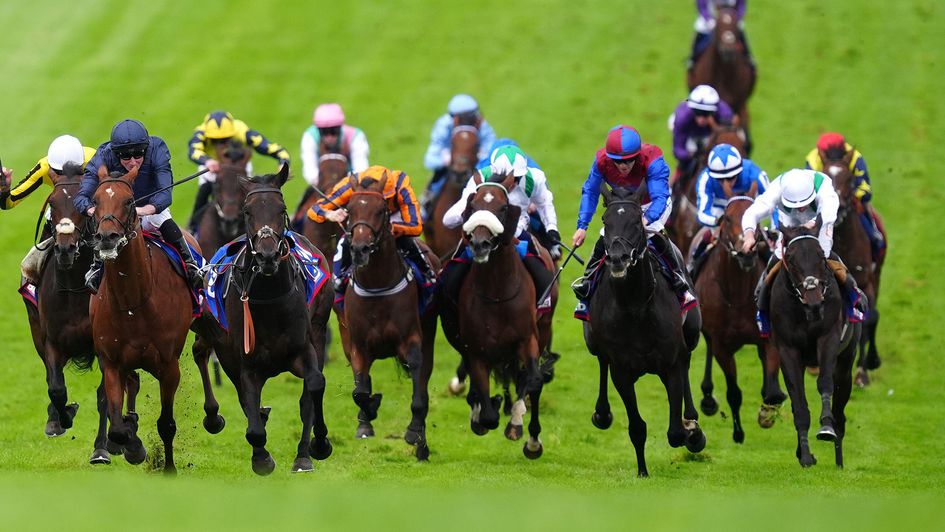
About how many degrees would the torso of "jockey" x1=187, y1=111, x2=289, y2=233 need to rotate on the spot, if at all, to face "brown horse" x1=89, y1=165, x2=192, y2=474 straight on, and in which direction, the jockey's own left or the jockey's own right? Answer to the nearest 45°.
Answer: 0° — they already face it

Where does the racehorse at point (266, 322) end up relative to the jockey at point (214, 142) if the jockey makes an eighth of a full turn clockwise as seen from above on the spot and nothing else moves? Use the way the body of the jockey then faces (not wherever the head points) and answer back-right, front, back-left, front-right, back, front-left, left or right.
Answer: front-left

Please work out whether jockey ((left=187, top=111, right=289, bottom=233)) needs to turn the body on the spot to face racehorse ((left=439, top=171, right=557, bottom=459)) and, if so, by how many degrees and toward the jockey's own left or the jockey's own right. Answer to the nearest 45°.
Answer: approximately 45° to the jockey's own left

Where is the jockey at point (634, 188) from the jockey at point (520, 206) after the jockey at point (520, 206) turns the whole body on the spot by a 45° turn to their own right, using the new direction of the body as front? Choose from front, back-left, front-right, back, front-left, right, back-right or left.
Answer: left

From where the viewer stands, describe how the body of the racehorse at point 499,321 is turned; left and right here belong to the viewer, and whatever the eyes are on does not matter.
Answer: facing the viewer

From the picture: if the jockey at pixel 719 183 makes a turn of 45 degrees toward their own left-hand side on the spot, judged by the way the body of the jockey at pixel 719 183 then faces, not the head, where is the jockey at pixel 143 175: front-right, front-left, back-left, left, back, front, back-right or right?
right

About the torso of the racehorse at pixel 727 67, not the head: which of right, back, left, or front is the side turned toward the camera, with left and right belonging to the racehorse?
front

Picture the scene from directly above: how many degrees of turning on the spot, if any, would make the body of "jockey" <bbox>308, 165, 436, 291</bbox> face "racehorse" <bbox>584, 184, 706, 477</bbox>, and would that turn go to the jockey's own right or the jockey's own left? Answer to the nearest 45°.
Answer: approximately 90° to the jockey's own left

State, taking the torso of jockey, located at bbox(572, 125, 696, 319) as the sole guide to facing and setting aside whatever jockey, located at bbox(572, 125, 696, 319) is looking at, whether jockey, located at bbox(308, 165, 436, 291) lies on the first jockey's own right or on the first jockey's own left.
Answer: on the first jockey's own right

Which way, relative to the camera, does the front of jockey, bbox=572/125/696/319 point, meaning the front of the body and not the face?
toward the camera

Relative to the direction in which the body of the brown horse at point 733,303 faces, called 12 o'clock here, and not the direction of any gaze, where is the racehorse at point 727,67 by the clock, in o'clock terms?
The racehorse is roughly at 6 o'clock from the brown horse.

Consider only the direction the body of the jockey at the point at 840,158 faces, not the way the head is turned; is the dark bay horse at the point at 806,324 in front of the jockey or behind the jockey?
in front

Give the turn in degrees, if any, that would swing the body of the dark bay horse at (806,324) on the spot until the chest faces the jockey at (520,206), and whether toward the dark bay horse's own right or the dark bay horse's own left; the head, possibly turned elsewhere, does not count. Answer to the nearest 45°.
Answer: approximately 90° to the dark bay horse's own right

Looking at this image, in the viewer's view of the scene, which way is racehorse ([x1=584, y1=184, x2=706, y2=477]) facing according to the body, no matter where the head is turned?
toward the camera

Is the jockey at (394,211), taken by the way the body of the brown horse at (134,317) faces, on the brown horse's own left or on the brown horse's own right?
on the brown horse's own left
